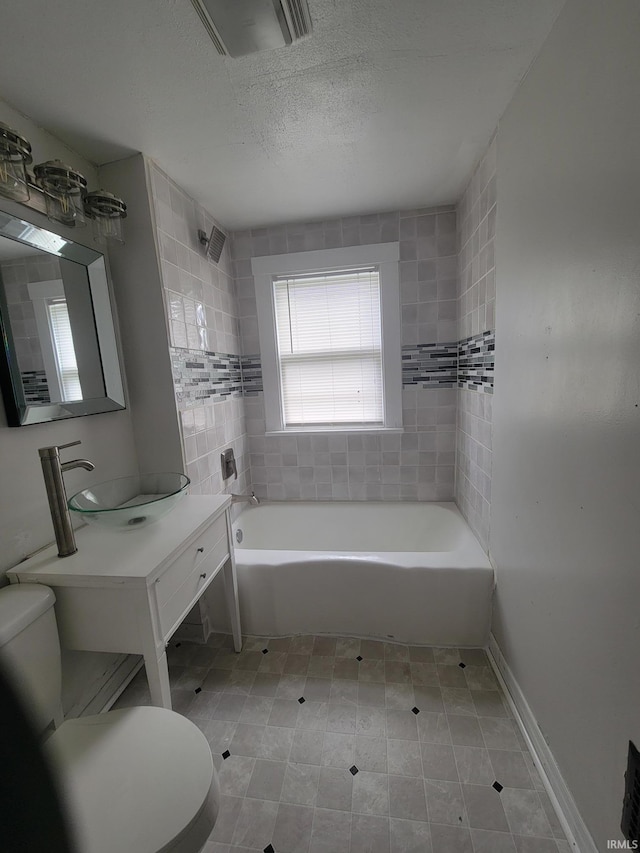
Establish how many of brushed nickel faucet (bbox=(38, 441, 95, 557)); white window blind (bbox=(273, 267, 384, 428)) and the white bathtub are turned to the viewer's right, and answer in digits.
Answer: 1

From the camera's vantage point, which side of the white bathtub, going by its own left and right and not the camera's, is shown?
front

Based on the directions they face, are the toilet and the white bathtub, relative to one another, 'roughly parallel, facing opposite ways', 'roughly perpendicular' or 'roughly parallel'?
roughly perpendicular

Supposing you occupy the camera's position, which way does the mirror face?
facing the viewer and to the right of the viewer

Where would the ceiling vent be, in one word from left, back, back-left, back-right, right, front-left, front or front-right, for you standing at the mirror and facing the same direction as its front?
front

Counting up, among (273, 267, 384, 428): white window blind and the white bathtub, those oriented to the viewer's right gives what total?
0

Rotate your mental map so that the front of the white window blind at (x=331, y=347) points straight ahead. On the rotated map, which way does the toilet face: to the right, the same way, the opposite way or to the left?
to the left

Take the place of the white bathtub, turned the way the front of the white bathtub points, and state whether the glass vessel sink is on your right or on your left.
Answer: on your right

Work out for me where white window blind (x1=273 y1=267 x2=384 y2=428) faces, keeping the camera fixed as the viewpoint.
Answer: facing the viewer

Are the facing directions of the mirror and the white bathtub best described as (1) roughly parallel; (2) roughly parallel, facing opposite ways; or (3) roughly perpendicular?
roughly perpendicular

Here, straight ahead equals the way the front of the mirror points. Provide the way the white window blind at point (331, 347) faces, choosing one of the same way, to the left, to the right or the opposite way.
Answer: to the right

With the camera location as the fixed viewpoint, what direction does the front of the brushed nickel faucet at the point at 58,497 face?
facing to the right of the viewer
